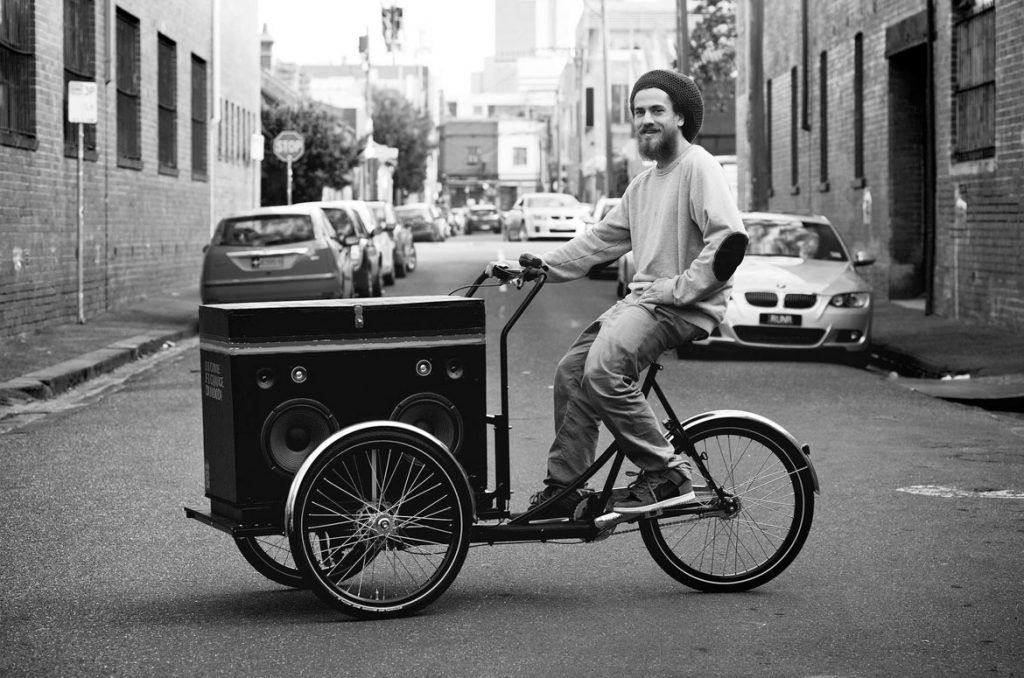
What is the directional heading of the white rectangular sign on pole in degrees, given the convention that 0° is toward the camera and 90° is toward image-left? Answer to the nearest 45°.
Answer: approximately 0°

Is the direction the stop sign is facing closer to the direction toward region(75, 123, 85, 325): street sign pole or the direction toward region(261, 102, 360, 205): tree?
the street sign pole

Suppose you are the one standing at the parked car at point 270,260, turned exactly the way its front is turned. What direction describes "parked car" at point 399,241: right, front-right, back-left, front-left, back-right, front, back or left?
front

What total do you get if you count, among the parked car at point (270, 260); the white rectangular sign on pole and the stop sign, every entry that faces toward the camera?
2

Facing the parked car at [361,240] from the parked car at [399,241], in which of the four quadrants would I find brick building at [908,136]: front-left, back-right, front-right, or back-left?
front-left

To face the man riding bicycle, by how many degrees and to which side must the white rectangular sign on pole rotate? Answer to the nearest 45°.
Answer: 0° — it already faces them

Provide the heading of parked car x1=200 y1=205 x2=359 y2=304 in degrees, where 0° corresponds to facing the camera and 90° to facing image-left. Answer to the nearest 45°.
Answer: approximately 180°

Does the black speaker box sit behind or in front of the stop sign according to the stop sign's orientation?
in front

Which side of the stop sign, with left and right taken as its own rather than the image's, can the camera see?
front

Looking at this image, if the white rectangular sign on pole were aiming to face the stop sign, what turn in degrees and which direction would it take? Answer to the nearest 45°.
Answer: approximately 180°

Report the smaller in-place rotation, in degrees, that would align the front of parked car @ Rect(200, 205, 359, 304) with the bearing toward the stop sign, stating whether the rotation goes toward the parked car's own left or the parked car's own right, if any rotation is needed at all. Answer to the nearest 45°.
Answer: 0° — it already faces it

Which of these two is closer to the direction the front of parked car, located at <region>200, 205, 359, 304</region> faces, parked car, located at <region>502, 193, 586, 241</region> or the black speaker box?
the parked car

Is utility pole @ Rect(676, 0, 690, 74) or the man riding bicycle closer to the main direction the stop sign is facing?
the man riding bicycle

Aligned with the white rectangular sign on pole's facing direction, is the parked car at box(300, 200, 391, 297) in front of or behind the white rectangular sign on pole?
behind

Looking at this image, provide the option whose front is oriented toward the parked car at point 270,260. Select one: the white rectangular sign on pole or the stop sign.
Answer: the stop sign

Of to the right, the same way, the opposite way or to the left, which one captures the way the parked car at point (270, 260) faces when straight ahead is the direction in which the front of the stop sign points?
the opposite way

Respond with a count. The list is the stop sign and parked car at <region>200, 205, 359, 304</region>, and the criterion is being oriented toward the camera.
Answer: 1
